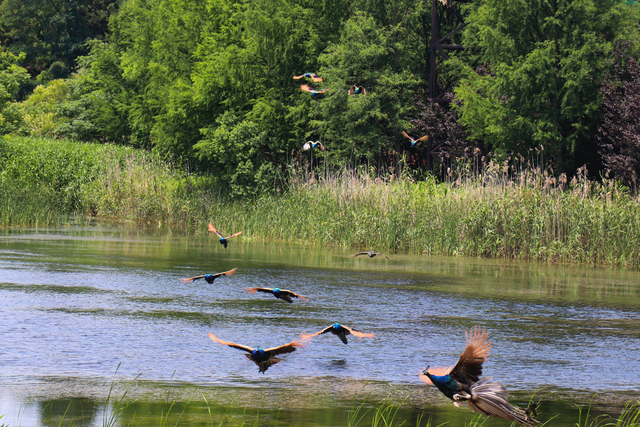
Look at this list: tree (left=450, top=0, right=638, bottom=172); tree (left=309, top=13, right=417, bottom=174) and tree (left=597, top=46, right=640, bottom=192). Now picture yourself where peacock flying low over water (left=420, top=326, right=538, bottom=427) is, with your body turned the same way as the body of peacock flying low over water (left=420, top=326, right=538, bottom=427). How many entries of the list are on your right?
3

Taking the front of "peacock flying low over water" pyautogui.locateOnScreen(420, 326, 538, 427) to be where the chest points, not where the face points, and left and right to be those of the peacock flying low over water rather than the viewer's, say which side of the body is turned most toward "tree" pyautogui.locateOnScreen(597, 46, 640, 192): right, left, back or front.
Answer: right

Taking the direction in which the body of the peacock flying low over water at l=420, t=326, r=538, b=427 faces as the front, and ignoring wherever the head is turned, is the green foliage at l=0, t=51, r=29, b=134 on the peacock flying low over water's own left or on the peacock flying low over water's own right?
on the peacock flying low over water's own right

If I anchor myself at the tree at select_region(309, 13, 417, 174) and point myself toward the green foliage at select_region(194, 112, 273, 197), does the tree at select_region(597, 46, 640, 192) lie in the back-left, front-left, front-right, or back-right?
back-left

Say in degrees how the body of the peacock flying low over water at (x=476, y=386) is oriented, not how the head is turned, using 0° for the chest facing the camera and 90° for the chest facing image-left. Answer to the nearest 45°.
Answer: approximately 90°

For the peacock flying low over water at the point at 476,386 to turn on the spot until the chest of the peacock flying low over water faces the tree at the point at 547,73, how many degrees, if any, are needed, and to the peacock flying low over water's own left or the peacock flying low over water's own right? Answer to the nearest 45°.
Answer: approximately 90° to the peacock flying low over water's own right

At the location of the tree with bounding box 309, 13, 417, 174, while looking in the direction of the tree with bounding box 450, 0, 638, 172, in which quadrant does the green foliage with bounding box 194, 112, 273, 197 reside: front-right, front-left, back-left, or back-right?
back-right

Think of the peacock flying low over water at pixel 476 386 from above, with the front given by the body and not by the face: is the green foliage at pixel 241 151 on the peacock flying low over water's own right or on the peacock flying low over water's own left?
on the peacock flying low over water's own right

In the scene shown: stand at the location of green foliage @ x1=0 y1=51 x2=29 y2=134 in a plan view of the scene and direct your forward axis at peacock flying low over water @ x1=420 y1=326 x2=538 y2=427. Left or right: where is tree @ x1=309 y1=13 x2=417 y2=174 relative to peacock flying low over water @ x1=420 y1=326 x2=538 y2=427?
left

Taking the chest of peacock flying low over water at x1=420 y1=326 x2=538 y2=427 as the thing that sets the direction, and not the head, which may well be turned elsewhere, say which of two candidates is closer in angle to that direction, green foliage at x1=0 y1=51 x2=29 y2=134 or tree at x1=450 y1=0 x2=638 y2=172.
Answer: the green foliage
